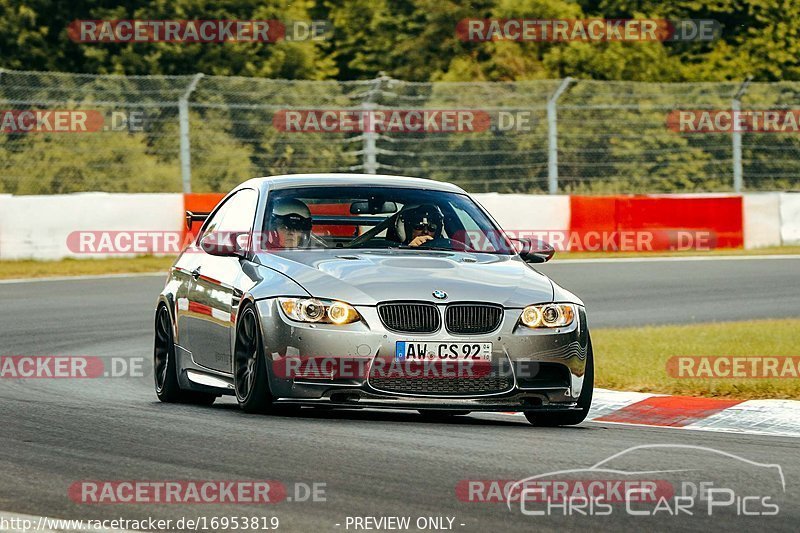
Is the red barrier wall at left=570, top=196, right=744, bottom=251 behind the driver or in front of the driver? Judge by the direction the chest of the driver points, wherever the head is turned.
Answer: behind

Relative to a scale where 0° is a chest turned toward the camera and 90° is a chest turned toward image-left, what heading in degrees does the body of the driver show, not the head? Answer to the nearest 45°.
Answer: approximately 0°

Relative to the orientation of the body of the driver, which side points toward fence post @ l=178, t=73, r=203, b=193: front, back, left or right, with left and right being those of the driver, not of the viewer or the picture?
back

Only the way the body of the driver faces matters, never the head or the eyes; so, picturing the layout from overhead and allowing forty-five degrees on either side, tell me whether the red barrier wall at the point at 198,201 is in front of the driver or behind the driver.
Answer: behind

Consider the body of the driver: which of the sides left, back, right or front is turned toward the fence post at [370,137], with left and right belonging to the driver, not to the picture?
back

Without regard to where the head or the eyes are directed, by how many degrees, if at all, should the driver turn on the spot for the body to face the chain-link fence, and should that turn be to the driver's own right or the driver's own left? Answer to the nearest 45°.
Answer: approximately 180°
